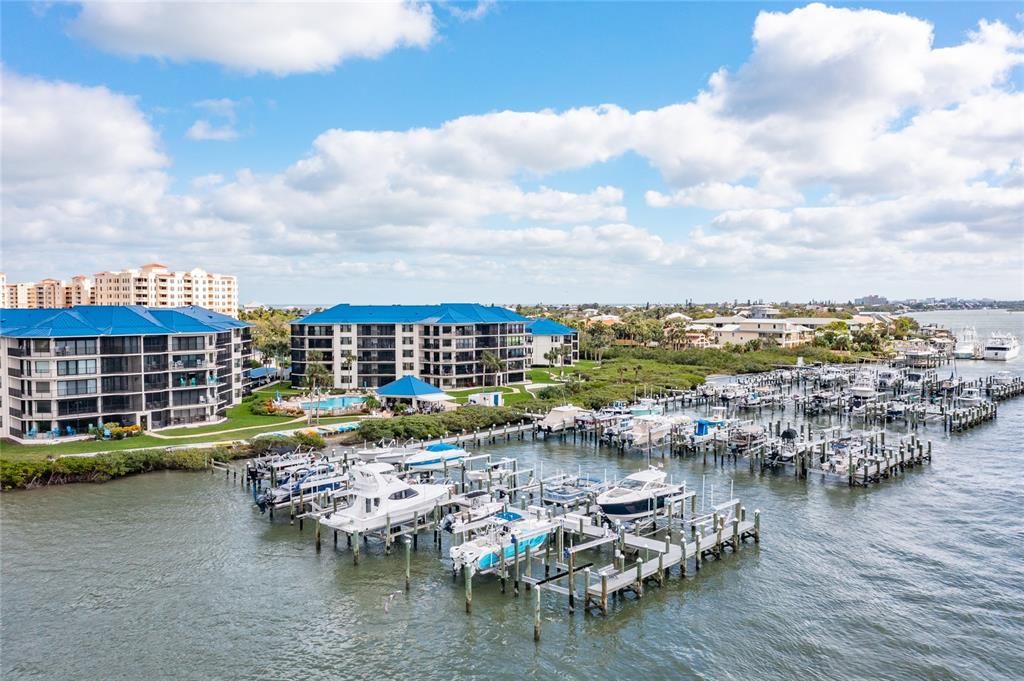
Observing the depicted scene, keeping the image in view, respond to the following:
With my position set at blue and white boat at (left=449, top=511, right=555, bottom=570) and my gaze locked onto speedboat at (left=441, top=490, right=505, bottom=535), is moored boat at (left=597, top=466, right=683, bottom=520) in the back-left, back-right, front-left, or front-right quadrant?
front-right

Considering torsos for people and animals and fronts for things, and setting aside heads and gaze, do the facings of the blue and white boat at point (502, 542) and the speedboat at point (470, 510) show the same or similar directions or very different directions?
same or similar directions

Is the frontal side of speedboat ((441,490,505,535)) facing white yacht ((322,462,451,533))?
no
